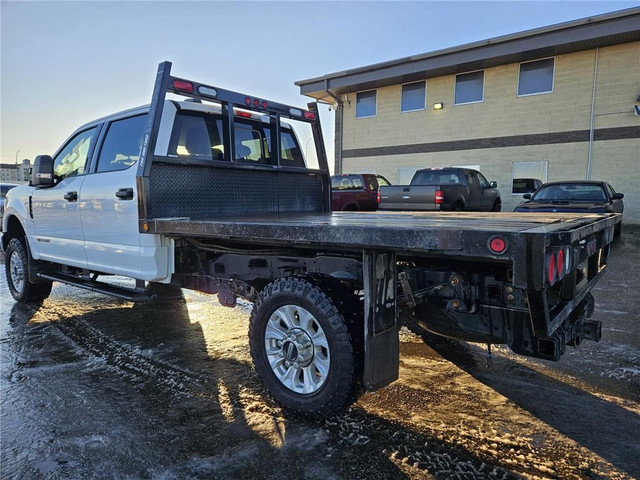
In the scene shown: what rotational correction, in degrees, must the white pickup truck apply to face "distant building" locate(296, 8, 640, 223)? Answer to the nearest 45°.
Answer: approximately 90° to its right

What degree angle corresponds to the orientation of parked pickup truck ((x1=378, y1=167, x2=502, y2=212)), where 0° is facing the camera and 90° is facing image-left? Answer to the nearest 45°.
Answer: approximately 225°

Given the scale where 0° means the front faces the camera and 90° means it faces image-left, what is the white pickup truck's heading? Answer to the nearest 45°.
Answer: approximately 135°

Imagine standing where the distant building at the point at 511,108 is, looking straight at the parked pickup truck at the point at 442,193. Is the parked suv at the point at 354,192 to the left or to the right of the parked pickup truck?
right

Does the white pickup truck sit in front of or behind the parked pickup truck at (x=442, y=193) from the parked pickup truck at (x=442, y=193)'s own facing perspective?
behind

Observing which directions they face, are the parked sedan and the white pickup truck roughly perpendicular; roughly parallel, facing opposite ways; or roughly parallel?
roughly perpendicular

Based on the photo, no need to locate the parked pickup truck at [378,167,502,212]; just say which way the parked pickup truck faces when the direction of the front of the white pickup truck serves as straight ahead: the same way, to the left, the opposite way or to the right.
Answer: to the right

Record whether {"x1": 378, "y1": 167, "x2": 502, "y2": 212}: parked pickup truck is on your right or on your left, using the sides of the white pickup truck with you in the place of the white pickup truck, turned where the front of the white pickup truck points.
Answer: on your right

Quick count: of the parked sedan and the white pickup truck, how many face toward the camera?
1

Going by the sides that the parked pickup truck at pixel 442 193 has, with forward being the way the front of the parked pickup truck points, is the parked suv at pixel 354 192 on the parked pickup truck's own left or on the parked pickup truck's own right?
on the parked pickup truck's own left

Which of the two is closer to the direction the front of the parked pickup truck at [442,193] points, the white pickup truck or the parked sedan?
the parked sedan
